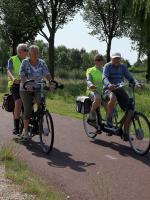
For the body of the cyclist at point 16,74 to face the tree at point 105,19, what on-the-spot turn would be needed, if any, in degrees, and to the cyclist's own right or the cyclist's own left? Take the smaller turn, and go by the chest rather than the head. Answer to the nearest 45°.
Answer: approximately 135° to the cyclist's own left

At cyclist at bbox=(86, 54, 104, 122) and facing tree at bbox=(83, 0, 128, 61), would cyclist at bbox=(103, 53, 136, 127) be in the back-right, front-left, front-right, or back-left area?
back-right

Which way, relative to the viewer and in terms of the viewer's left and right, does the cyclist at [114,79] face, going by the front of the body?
facing the viewer and to the right of the viewer

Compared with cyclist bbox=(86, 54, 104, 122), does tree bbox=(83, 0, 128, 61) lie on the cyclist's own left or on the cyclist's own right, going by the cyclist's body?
on the cyclist's own left

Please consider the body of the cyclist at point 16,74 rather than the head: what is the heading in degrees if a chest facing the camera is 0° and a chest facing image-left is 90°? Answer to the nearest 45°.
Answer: approximately 315°

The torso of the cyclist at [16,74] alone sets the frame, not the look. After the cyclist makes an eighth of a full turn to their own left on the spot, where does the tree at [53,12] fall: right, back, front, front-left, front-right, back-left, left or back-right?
left

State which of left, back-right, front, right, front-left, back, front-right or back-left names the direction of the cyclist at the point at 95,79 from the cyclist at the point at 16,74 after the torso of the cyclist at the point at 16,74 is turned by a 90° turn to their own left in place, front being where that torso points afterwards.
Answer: front-right

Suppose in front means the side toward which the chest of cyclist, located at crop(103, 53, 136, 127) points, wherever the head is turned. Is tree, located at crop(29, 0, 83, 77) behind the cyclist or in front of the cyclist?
behind

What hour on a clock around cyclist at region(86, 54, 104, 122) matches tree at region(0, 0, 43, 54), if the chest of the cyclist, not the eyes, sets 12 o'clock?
The tree is roughly at 7 o'clock from the cyclist.

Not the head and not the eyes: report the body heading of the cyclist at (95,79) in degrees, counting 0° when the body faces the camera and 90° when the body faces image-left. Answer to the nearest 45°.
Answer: approximately 315°
